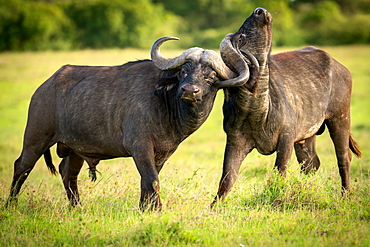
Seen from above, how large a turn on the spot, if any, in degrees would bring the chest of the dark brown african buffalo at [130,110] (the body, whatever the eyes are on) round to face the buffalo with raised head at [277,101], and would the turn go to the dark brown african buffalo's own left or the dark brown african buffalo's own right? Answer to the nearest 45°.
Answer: approximately 45° to the dark brown african buffalo's own left

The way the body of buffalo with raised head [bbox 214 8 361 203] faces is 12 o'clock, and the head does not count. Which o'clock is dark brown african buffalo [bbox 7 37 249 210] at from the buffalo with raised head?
The dark brown african buffalo is roughly at 1 o'clock from the buffalo with raised head.

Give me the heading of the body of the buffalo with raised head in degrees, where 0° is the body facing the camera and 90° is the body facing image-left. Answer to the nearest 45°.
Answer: approximately 45°
